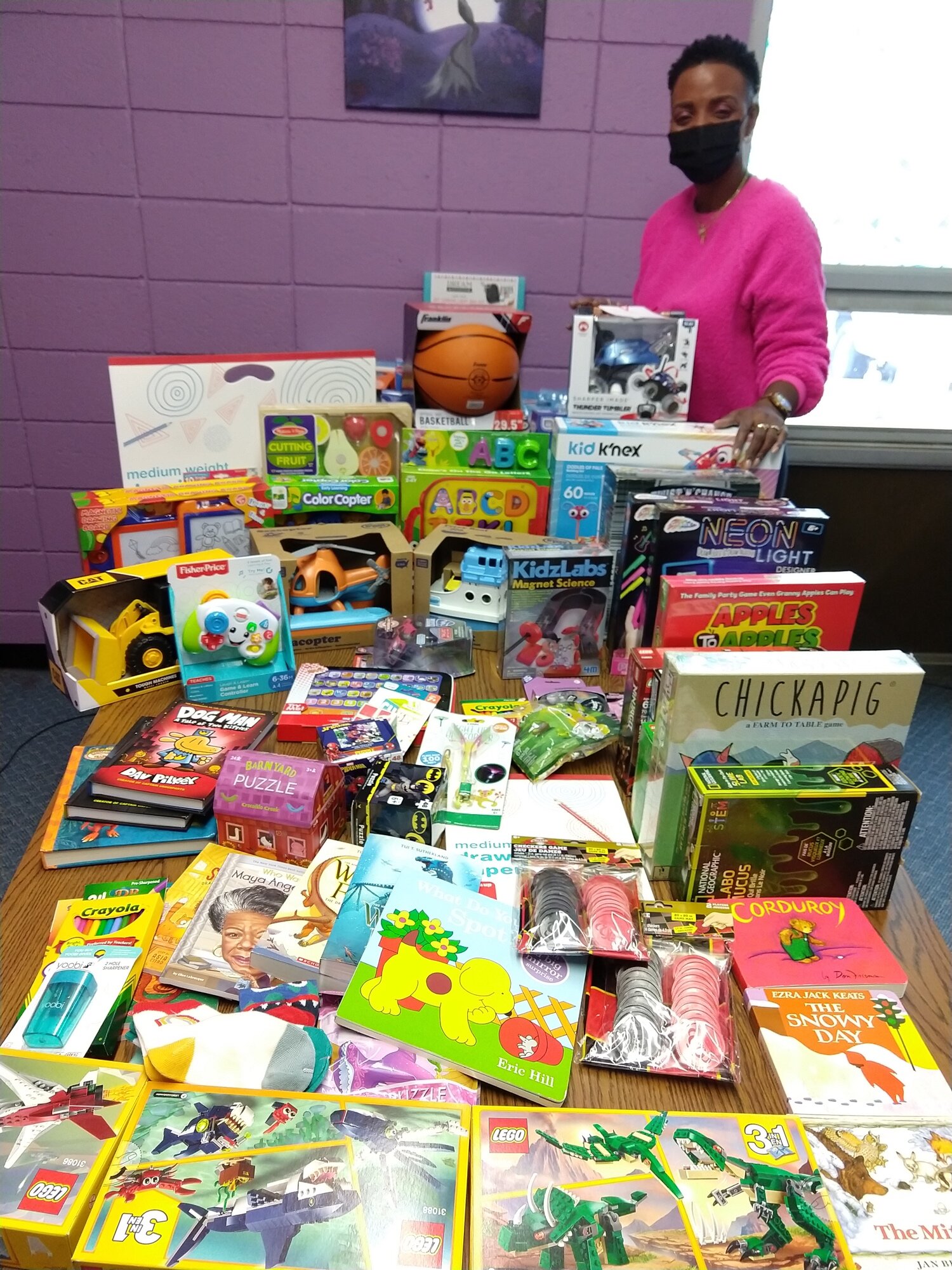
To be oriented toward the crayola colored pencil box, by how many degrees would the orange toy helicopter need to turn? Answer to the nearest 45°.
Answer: approximately 90° to its left

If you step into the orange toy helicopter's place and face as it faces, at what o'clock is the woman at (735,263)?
The woman is roughly at 5 o'clock from the orange toy helicopter.

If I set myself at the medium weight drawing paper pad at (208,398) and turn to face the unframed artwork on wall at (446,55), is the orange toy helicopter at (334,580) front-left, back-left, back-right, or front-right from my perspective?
back-right

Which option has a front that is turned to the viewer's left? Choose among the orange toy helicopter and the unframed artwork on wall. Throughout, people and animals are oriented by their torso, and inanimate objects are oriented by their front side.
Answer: the orange toy helicopter

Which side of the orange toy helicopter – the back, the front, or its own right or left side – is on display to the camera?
left

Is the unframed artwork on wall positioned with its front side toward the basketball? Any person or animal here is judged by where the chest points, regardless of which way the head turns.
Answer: yes

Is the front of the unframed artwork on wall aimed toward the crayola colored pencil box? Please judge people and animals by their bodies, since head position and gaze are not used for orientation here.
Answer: yes

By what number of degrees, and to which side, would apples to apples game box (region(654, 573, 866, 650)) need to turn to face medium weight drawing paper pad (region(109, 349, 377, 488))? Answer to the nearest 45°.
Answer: approximately 90° to its right

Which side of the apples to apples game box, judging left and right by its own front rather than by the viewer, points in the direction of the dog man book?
right
